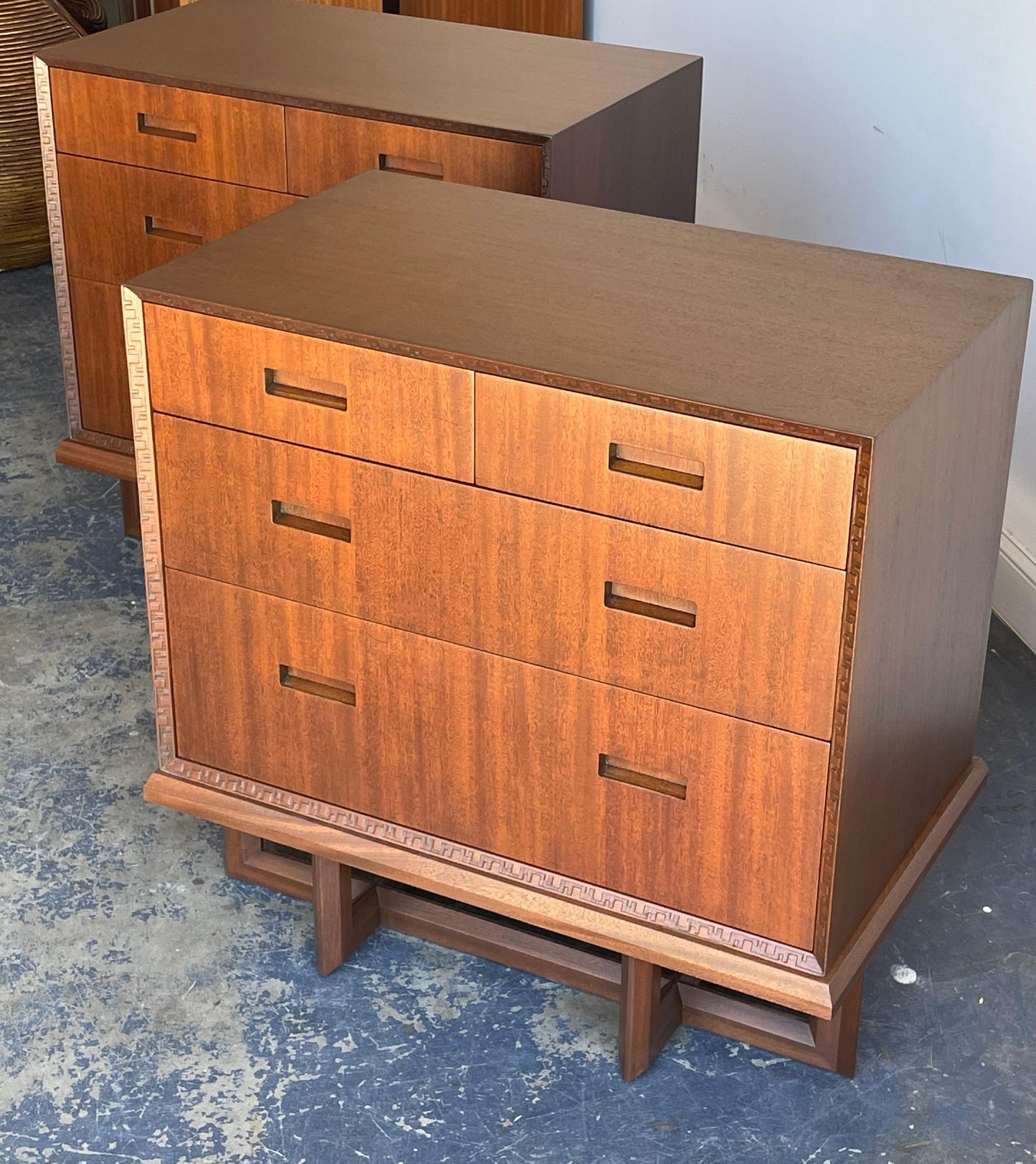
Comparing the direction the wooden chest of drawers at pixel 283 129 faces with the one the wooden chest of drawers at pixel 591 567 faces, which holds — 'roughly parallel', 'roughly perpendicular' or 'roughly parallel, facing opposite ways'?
roughly parallel

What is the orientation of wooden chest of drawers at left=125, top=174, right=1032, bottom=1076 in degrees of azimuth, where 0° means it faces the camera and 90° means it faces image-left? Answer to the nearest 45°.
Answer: approximately 45°

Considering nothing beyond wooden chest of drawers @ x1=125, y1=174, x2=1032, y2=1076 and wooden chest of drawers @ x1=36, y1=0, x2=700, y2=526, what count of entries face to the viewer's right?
0

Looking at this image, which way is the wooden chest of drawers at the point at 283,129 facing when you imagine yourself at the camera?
facing the viewer and to the left of the viewer

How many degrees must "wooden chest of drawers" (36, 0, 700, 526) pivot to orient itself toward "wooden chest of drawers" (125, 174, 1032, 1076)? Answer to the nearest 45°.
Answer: approximately 45° to its left
